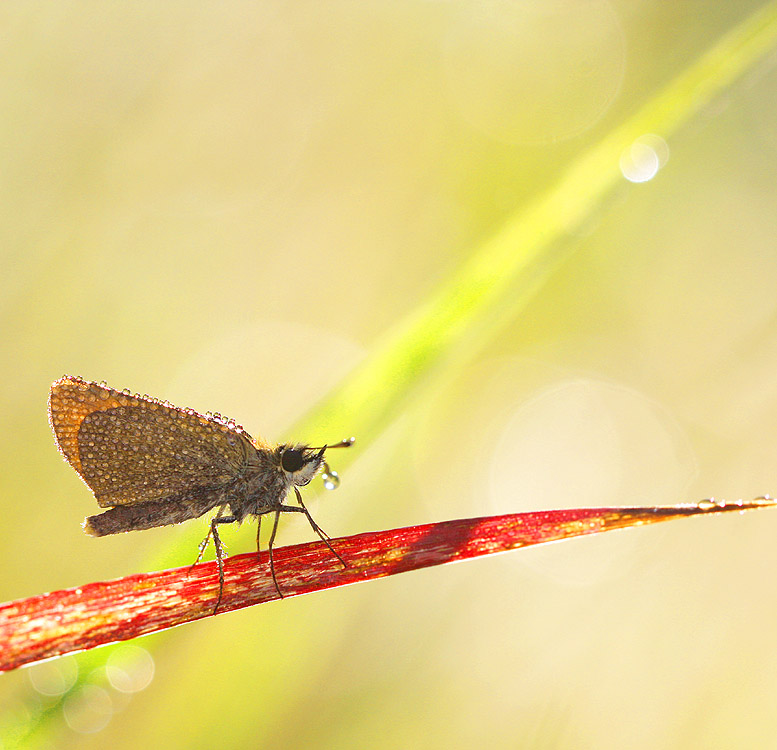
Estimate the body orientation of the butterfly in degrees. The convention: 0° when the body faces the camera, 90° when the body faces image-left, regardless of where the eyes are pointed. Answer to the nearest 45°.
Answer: approximately 270°
